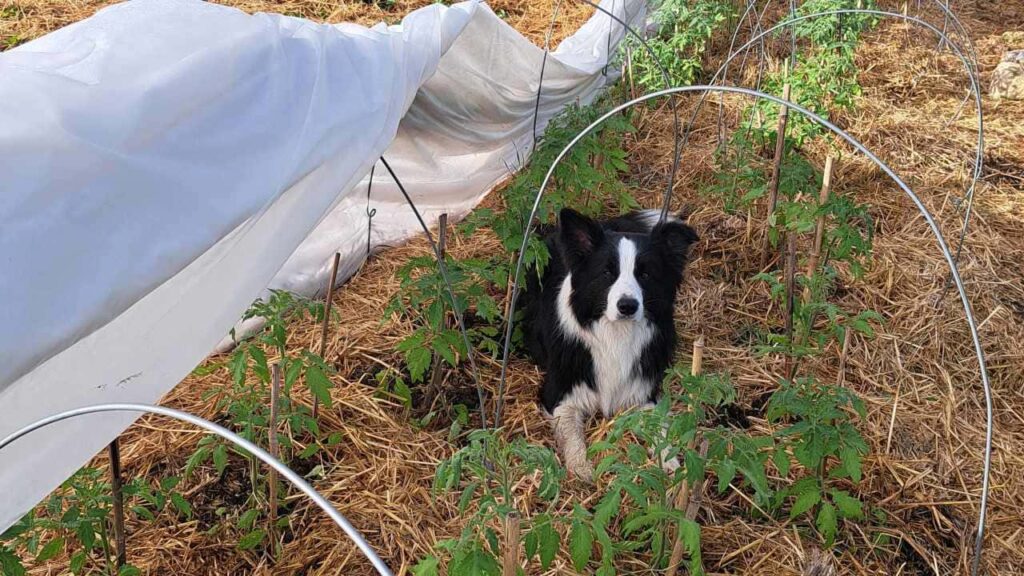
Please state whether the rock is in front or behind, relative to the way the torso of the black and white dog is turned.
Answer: behind

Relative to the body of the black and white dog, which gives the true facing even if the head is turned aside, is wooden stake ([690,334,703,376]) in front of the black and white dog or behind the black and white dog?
in front

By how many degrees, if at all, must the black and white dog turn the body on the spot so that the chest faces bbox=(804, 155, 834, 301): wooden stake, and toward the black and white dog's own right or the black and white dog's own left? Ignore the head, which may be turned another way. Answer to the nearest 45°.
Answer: approximately 90° to the black and white dog's own left

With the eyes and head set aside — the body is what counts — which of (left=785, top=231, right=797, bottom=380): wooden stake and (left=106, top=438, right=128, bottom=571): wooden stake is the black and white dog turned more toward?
the (left=106, top=438, right=128, bottom=571): wooden stake

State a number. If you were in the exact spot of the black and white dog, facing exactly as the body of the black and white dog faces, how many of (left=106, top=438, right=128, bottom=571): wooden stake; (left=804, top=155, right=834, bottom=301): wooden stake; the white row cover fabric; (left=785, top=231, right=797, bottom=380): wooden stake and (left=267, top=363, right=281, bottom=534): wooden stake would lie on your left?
2

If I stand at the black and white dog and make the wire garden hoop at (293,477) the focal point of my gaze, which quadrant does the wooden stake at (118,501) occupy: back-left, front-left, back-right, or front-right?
front-right

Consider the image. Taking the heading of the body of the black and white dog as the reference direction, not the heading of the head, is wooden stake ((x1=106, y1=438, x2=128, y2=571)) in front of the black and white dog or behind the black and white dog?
in front

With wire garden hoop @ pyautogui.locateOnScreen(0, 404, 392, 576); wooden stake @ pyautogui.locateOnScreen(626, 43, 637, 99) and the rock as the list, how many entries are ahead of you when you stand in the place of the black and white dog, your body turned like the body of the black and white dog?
1

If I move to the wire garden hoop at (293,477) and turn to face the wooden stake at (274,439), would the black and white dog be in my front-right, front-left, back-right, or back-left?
front-right

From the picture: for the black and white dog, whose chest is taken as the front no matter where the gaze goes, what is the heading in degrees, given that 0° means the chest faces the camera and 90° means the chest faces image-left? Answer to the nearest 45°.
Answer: approximately 0°

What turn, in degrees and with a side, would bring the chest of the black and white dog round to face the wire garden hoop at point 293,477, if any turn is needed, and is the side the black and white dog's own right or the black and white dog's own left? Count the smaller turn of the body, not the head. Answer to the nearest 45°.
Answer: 0° — it already faces it

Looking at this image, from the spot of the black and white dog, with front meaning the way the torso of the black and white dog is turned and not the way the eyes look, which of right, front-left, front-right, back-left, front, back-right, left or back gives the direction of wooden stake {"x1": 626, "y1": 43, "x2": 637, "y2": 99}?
back

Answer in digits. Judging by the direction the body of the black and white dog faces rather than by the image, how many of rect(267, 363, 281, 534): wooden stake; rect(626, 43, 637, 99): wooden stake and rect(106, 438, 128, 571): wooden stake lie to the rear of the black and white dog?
1
